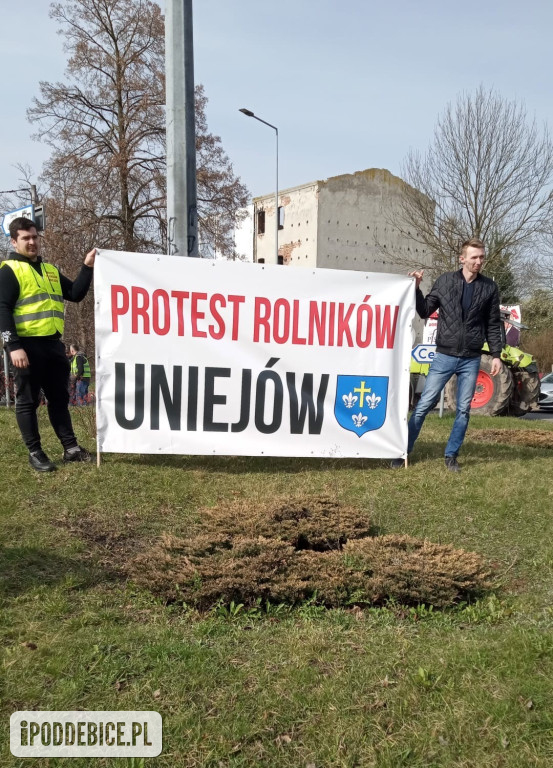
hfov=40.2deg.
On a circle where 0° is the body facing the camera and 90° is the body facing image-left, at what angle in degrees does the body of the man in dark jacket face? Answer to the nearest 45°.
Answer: approximately 0°

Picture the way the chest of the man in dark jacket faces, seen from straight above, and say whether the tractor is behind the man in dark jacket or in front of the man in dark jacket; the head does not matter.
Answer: behind

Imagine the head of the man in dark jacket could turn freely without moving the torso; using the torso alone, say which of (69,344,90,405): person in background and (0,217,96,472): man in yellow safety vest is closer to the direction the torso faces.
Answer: the man in yellow safety vest

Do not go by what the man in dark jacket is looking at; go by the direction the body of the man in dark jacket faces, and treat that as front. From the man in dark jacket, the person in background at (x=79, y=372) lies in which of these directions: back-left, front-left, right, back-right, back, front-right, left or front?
back-right

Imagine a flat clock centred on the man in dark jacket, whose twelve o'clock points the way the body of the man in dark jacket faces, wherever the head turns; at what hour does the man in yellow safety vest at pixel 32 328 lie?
The man in yellow safety vest is roughly at 2 o'clock from the man in dark jacket.

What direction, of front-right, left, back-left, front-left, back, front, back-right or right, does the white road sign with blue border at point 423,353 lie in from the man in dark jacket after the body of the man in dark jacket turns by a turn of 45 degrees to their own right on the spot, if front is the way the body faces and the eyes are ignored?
back-right

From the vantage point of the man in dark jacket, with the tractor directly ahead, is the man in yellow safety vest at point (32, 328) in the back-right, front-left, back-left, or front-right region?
back-left

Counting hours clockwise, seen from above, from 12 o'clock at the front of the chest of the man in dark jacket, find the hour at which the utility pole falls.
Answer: The utility pole is roughly at 3 o'clock from the man in dark jacket.

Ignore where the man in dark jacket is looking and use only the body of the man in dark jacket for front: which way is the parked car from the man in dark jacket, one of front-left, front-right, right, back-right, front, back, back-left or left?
back
